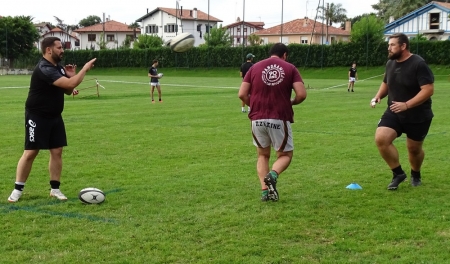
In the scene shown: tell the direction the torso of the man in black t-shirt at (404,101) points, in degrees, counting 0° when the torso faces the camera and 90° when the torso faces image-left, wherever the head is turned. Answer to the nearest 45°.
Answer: approximately 45°

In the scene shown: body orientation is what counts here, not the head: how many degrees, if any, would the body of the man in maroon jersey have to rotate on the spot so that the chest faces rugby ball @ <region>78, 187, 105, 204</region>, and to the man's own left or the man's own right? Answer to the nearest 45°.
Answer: approximately 90° to the man's own left

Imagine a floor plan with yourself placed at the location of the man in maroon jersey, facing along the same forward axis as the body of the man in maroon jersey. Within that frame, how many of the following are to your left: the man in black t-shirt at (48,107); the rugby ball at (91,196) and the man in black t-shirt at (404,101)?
2

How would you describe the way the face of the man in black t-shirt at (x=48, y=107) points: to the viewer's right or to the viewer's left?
to the viewer's right

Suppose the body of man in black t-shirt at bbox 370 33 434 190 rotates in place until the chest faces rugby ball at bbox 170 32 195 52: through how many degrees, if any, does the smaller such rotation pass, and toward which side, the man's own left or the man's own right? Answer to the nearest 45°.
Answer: approximately 90° to the man's own right

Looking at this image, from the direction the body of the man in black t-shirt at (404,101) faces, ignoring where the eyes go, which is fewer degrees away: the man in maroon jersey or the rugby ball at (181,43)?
the man in maroon jersey

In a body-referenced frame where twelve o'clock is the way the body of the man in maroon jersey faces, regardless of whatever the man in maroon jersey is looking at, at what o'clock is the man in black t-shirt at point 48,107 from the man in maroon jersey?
The man in black t-shirt is roughly at 9 o'clock from the man in maroon jersey.

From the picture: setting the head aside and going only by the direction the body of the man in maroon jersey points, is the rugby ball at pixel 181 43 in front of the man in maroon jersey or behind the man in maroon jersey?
in front

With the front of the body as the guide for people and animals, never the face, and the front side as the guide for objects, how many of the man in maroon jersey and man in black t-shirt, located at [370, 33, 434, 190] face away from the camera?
1

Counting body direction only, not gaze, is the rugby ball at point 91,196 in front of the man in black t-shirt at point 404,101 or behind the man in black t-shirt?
in front

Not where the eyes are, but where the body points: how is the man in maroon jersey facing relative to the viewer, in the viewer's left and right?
facing away from the viewer

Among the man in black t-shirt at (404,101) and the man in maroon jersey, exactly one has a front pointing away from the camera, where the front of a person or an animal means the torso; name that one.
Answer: the man in maroon jersey

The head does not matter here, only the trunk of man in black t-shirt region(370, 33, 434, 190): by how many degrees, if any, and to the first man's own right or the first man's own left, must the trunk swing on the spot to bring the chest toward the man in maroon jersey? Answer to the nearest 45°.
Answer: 0° — they already face them
